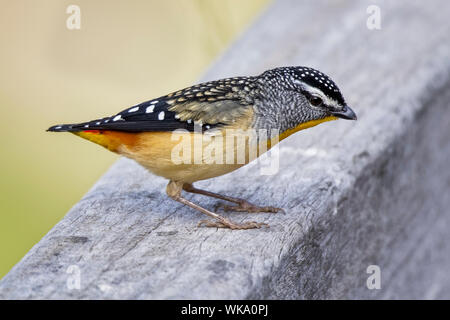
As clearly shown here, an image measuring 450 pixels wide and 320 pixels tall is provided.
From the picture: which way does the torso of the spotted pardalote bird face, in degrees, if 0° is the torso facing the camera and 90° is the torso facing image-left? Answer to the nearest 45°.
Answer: approximately 270°
